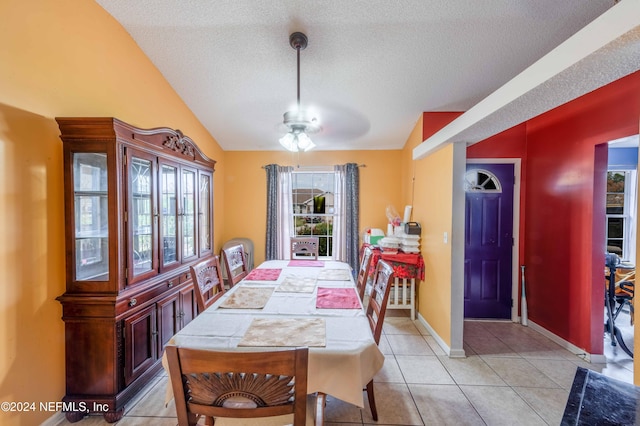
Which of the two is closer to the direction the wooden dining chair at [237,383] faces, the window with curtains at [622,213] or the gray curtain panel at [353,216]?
the gray curtain panel

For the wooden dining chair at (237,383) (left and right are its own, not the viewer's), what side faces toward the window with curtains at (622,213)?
right

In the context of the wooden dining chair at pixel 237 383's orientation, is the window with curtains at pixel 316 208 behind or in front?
in front

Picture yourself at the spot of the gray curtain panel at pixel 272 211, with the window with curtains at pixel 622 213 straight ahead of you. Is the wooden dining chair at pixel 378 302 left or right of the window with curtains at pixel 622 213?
right

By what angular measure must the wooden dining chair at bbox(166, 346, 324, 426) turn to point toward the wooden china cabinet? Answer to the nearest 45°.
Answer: approximately 45° to its left

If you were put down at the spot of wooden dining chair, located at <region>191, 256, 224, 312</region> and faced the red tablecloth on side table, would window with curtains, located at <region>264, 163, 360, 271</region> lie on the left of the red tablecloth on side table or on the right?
left

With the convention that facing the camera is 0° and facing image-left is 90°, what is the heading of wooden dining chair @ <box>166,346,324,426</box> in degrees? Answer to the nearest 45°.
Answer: approximately 180°

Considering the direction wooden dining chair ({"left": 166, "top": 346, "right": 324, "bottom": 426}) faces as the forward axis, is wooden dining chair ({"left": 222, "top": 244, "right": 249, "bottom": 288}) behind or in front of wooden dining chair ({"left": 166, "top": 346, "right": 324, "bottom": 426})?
in front

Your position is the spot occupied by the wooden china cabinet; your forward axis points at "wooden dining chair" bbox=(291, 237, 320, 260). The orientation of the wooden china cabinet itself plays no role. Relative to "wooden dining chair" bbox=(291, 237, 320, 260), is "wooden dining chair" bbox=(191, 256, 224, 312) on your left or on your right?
right

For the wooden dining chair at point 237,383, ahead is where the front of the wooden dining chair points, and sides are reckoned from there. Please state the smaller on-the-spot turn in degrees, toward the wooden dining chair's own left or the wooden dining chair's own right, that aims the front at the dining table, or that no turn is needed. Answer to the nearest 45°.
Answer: approximately 45° to the wooden dining chair's own right
